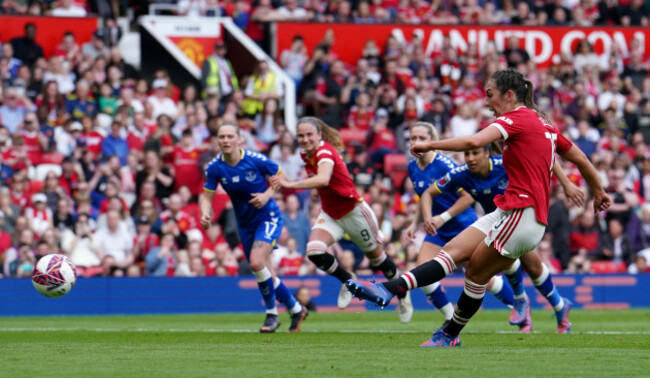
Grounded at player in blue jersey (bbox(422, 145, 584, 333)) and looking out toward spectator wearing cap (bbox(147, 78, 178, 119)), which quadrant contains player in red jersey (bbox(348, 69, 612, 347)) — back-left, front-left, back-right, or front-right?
back-left

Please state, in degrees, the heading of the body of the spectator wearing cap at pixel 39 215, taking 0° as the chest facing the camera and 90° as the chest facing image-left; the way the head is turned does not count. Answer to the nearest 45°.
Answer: approximately 0°

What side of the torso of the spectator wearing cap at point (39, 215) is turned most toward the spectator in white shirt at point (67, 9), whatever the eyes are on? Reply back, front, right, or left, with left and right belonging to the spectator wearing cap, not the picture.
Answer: back

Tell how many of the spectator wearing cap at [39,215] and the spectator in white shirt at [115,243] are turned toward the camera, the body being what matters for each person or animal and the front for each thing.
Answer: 2

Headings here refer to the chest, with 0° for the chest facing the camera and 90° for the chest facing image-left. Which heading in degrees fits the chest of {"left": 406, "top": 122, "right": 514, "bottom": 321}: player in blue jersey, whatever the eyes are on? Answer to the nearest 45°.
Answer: approximately 45°

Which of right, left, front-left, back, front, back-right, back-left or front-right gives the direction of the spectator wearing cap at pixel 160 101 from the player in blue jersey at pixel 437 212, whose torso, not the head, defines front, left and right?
right

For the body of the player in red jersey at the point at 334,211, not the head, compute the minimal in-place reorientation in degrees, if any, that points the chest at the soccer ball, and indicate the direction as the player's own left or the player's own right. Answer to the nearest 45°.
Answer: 0° — they already face it
